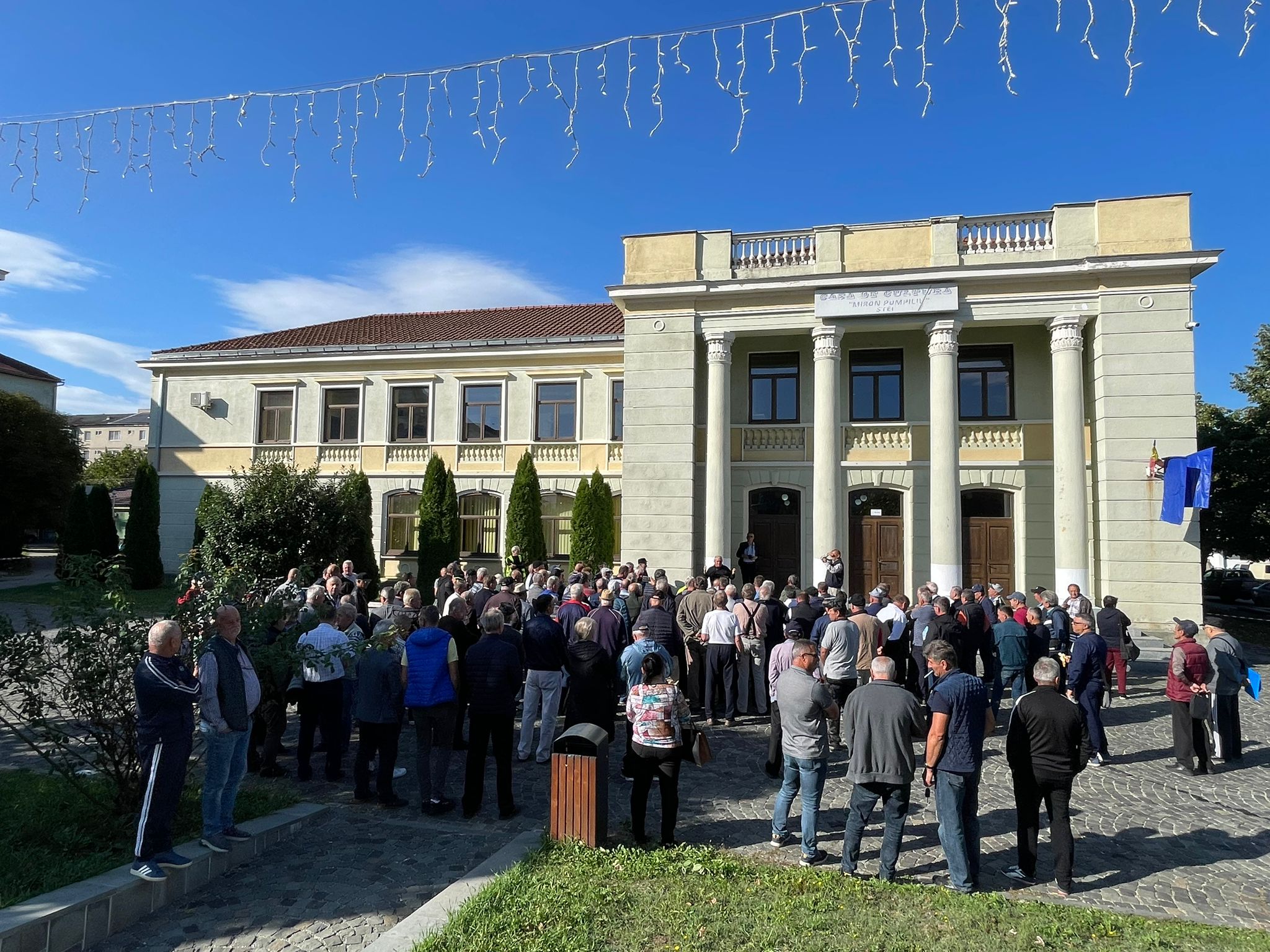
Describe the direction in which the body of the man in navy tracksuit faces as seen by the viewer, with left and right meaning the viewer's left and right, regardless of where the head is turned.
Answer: facing to the right of the viewer

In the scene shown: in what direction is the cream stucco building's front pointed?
toward the camera

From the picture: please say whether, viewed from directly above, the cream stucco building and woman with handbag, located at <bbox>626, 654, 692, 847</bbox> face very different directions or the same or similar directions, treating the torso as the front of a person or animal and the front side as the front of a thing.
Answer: very different directions

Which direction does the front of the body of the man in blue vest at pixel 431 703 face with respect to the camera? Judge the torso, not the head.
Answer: away from the camera

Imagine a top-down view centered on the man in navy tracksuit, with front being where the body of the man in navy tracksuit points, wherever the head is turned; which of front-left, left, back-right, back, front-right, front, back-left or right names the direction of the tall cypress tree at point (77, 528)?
left

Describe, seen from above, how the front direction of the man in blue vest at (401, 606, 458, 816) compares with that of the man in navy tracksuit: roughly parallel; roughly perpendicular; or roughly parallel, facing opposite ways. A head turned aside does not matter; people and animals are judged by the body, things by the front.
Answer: roughly perpendicular

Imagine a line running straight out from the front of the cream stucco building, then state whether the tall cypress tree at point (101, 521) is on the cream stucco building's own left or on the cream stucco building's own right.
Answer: on the cream stucco building's own right

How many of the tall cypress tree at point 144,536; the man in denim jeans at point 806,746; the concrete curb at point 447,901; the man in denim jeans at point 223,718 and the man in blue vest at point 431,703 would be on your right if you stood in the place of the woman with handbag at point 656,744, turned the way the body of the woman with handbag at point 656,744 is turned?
1

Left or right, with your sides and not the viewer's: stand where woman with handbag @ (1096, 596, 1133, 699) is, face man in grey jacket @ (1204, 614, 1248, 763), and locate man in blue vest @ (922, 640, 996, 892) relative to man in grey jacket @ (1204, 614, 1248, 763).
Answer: right

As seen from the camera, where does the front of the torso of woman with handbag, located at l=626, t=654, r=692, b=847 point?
away from the camera

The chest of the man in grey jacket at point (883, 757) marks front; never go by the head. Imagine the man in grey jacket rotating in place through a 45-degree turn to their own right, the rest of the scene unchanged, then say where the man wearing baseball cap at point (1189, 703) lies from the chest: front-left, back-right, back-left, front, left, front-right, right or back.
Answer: front

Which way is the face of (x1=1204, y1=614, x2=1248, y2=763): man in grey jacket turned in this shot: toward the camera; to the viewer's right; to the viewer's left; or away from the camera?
to the viewer's left

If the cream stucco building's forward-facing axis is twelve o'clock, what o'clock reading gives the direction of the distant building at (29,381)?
The distant building is roughly at 4 o'clock from the cream stucco building.

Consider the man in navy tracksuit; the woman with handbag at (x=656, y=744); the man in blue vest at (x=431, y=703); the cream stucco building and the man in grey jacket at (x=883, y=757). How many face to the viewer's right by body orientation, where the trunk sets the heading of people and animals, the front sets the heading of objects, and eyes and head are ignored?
1

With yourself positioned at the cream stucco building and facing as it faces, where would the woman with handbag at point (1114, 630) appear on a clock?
The woman with handbag is roughly at 12 o'clock from the cream stucco building.

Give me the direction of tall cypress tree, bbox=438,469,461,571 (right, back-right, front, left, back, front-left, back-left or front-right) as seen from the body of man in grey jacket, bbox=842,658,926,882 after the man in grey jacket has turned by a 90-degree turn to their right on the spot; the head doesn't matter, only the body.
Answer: back-left

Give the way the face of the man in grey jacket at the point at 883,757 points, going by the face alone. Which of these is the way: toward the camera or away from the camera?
away from the camera

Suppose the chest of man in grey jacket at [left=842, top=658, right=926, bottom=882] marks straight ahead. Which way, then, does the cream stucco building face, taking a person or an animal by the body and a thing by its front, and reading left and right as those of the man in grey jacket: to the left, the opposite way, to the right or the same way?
the opposite way

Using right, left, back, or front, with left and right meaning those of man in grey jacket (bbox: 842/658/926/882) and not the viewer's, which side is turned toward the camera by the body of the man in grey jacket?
back
